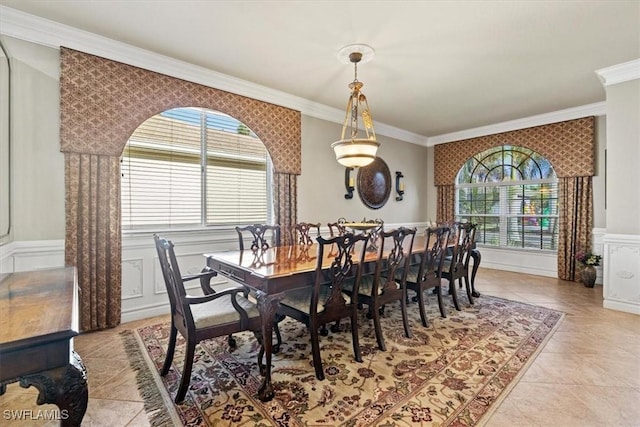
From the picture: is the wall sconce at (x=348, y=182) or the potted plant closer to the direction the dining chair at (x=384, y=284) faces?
the wall sconce

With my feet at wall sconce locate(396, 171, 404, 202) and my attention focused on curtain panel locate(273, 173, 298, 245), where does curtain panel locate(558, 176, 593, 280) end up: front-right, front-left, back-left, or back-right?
back-left

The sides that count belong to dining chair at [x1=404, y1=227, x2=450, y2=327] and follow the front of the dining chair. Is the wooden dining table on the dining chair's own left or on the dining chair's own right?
on the dining chair's own left

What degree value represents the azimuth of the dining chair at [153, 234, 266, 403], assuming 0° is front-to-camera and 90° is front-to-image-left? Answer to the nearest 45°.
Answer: approximately 225°

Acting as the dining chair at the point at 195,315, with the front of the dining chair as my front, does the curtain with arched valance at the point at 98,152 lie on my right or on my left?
on my left

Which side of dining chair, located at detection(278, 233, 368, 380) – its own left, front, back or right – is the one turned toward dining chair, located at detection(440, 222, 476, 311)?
right

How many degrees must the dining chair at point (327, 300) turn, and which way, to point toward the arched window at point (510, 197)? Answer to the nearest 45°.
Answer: approximately 90° to its right

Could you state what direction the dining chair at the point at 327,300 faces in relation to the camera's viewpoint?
facing away from the viewer and to the left of the viewer

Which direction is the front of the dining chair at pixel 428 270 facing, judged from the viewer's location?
facing away from the viewer and to the left of the viewer

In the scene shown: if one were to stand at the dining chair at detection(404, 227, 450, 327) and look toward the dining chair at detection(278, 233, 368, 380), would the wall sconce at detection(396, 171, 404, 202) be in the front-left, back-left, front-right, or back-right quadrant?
back-right

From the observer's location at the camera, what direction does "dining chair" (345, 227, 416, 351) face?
facing away from the viewer and to the left of the viewer

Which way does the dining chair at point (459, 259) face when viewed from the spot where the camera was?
facing away from the viewer and to the left of the viewer
